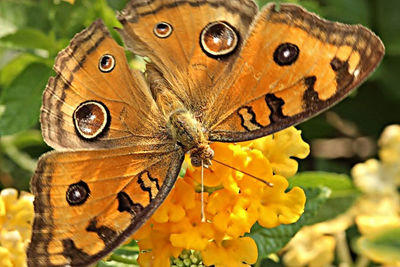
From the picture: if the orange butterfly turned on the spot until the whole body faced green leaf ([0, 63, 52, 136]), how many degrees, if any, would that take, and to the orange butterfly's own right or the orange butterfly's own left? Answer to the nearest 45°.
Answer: approximately 180°

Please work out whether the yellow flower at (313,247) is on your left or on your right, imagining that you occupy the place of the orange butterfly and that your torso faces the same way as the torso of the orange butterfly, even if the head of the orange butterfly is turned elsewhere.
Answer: on your left

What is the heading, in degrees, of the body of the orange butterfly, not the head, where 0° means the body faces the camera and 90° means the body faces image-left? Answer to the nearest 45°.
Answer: approximately 315°

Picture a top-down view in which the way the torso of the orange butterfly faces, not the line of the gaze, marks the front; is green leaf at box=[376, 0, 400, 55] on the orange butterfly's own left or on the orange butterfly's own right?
on the orange butterfly's own left

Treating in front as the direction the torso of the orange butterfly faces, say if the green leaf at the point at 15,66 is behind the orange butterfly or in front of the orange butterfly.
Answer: behind

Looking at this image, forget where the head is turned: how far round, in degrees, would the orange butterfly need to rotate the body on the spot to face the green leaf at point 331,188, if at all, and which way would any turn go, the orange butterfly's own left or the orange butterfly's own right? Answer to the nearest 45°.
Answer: approximately 90° to the orange butterfly's own left
